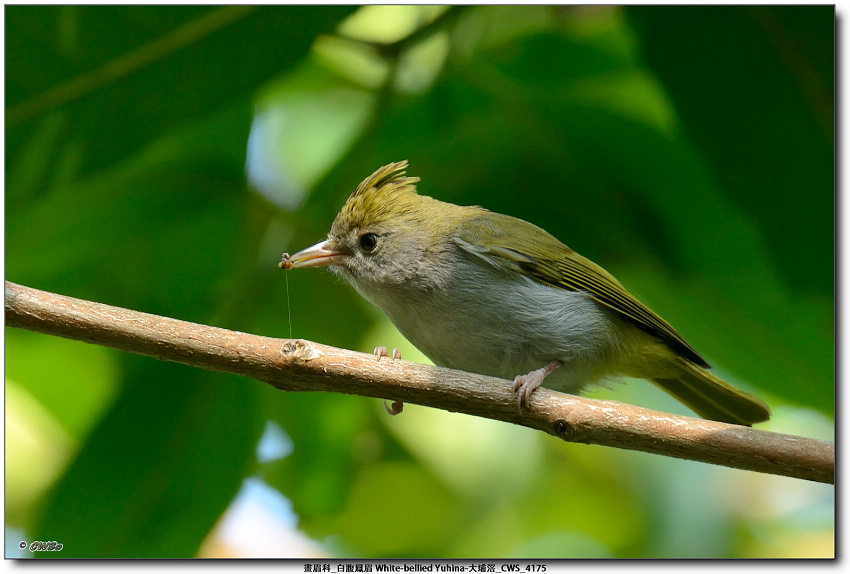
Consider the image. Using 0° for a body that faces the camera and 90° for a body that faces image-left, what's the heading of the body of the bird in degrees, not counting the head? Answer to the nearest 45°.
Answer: approximately 90°
